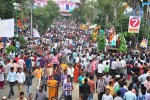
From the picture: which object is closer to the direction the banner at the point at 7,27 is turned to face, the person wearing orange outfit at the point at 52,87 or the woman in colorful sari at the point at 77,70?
the person wearing orange outfit

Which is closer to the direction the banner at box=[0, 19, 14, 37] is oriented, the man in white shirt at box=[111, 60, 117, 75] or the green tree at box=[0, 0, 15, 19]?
the man in white shirt

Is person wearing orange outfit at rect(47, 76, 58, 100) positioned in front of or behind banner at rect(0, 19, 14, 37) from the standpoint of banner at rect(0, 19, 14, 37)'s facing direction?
in front

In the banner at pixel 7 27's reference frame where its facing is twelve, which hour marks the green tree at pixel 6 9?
The green tree is roughly at 6 o'clock from the banner.

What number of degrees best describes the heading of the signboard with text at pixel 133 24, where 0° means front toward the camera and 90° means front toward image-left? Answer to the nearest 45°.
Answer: approximately 0°

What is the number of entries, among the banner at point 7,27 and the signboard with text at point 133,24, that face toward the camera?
2

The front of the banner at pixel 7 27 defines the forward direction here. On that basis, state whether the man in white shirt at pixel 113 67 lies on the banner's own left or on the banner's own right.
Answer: on the banner's own left
